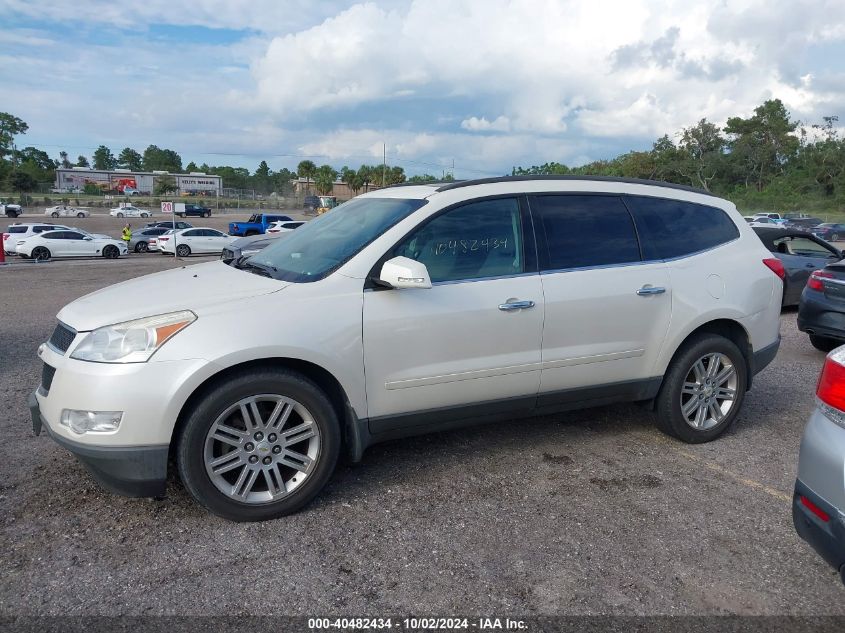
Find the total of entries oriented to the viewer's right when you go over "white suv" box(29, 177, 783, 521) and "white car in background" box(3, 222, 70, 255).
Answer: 1

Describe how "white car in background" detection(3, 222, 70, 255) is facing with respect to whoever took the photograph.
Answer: facing to the right of the viewer

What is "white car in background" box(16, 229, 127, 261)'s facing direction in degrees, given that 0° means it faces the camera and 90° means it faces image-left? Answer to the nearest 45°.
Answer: approximately 270°

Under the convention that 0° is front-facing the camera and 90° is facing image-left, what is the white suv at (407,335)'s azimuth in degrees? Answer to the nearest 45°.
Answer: approximately 45°

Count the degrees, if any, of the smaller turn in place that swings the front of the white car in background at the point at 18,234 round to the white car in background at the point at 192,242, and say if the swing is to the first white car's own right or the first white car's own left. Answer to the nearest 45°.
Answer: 0° — it already faces it

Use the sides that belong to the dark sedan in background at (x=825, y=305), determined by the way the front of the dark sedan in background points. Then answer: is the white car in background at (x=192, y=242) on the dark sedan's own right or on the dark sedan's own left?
on the dark sedan's own left

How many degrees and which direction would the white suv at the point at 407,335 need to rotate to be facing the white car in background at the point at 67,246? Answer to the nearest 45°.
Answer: approximately 90° to its right

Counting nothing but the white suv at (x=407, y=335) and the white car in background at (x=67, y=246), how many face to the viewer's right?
1
